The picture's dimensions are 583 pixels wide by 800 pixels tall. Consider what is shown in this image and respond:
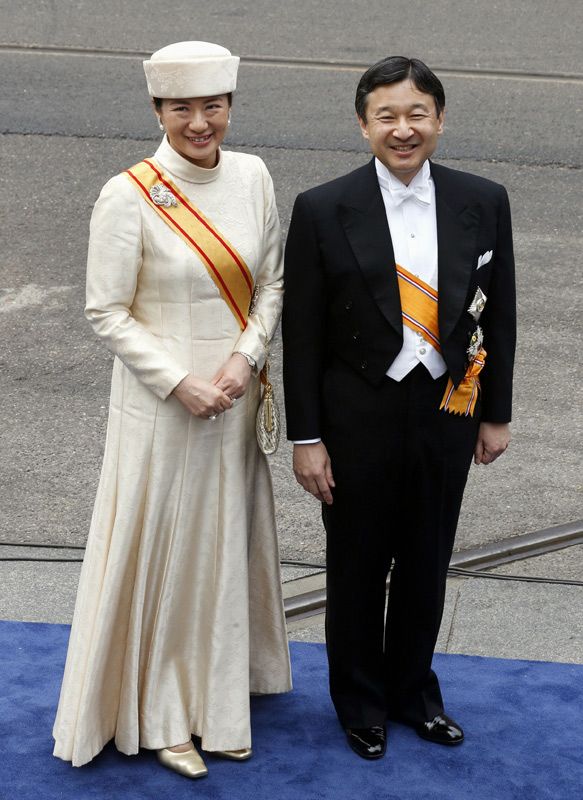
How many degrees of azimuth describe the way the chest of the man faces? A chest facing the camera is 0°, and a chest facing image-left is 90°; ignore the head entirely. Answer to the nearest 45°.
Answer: approximately 0°

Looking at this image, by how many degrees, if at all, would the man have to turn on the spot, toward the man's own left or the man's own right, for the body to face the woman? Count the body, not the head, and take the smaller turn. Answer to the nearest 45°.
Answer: approximately 90° to the man's own right
